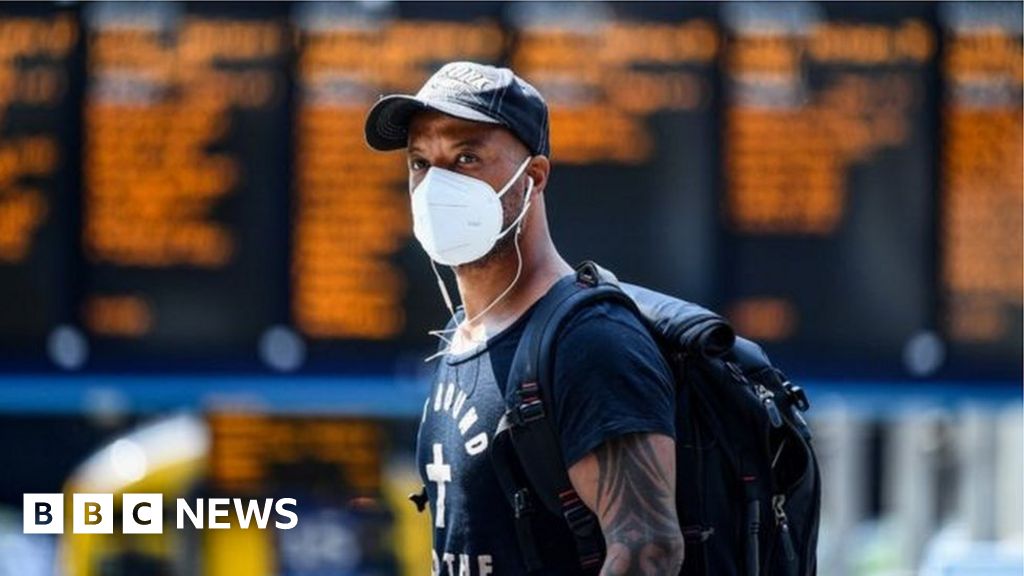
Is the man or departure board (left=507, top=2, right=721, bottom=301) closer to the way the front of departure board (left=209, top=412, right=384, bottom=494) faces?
the man

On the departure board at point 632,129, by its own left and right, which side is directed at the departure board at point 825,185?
left

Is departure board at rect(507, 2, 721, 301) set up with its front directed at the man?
yes

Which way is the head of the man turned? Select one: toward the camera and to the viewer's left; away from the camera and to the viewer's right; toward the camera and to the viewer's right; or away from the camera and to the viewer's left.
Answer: toward the camera and to the viewer's left

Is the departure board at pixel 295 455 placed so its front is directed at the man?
yes

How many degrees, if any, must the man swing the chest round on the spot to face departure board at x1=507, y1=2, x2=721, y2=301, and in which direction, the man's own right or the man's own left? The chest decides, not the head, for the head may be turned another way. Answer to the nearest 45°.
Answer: approximately 135° to the man's own right

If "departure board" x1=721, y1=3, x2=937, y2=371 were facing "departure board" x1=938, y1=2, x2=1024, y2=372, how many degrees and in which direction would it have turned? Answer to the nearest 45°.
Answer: approximately 90° to its left

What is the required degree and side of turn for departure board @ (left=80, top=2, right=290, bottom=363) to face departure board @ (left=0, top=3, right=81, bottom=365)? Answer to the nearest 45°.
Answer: approximately 90° to its right
